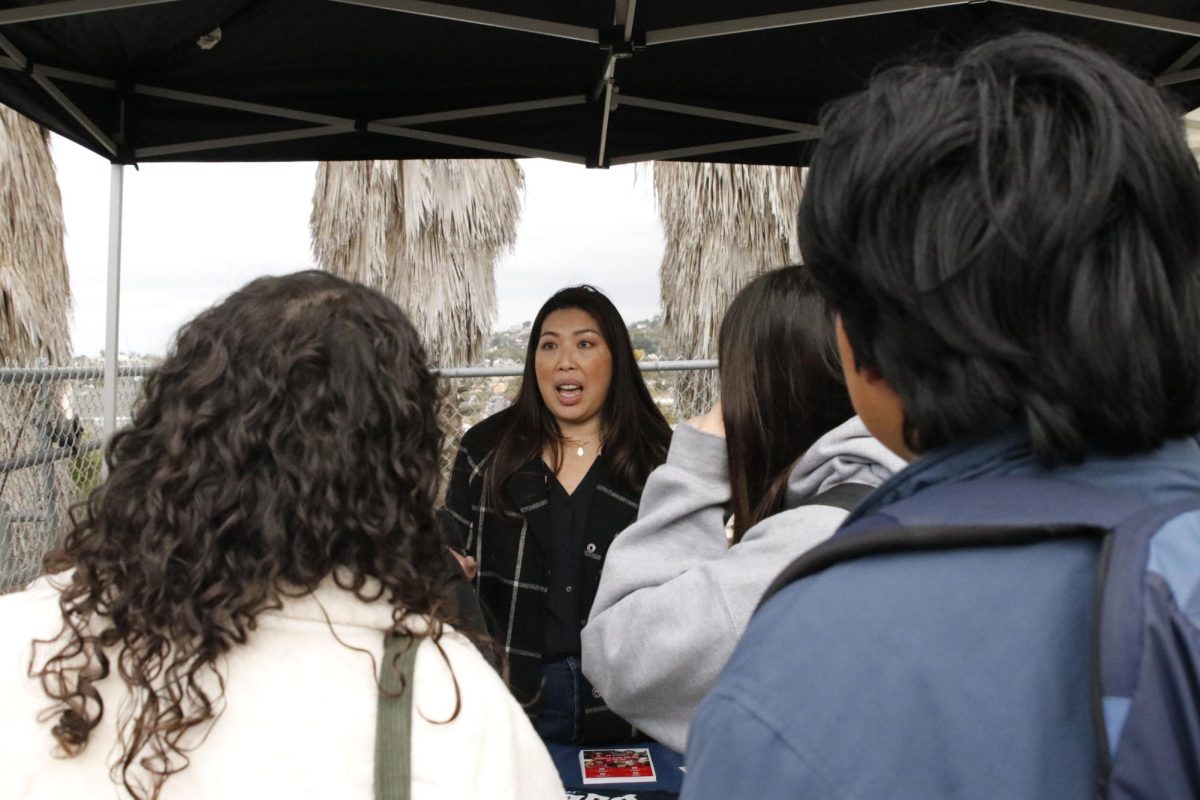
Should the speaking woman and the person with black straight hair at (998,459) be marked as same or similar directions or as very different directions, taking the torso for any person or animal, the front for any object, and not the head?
very different directions

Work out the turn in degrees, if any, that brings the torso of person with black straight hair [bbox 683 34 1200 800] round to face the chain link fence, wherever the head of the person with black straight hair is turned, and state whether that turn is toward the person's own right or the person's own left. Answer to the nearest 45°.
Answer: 0° — they already face it

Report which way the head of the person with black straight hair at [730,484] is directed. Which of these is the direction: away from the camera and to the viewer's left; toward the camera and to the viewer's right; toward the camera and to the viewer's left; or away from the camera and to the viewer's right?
away from the camera and to the viewer's left

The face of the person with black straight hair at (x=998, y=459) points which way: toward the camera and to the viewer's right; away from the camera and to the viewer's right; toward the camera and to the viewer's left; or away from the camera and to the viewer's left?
away from the camera and to the viewer's left

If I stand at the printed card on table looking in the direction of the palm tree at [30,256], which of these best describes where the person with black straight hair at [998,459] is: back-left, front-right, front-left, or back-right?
back-left

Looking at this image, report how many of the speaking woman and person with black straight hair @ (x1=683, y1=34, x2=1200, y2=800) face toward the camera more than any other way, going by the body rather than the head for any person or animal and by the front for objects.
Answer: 1

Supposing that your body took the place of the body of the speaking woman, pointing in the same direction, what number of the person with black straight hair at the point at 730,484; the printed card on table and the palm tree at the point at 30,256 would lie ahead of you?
2

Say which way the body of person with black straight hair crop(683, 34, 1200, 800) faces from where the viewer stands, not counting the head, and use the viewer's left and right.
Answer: facing away from the viewer and to the left of the viewer

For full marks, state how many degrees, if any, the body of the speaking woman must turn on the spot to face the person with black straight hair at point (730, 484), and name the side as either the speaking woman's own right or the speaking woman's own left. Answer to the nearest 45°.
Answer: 0° — they already face them
